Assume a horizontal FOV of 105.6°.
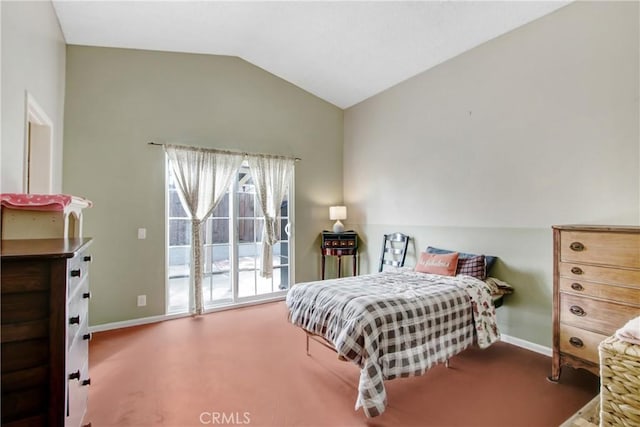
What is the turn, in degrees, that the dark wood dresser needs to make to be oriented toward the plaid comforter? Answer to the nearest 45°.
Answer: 0° — it already faces it

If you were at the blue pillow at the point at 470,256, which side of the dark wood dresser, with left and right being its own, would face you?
front

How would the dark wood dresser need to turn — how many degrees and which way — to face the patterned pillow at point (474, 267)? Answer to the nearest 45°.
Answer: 0° — it already faces it

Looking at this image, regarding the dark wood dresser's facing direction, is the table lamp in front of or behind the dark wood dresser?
in front

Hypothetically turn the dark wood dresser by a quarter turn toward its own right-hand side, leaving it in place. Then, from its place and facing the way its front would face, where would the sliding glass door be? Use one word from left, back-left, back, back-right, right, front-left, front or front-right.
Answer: back-left

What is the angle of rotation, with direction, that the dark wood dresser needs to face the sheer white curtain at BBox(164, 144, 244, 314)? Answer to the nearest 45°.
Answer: approximately 45° to its left

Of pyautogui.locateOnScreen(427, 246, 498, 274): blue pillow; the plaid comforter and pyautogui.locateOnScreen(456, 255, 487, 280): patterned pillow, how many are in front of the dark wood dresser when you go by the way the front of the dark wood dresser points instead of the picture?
3

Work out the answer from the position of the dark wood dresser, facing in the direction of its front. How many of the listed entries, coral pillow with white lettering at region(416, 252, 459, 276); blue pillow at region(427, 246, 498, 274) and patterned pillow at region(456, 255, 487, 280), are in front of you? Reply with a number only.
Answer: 3

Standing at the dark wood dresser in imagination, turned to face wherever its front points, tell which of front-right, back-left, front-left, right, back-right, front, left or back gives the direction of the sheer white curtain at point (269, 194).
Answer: front-left

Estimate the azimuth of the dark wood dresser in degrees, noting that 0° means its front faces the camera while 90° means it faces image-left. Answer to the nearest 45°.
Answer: approximately 270°

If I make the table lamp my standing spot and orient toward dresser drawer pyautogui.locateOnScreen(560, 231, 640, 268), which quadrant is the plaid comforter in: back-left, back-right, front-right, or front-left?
front-right

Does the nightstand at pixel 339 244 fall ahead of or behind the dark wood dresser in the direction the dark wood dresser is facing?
ahead
